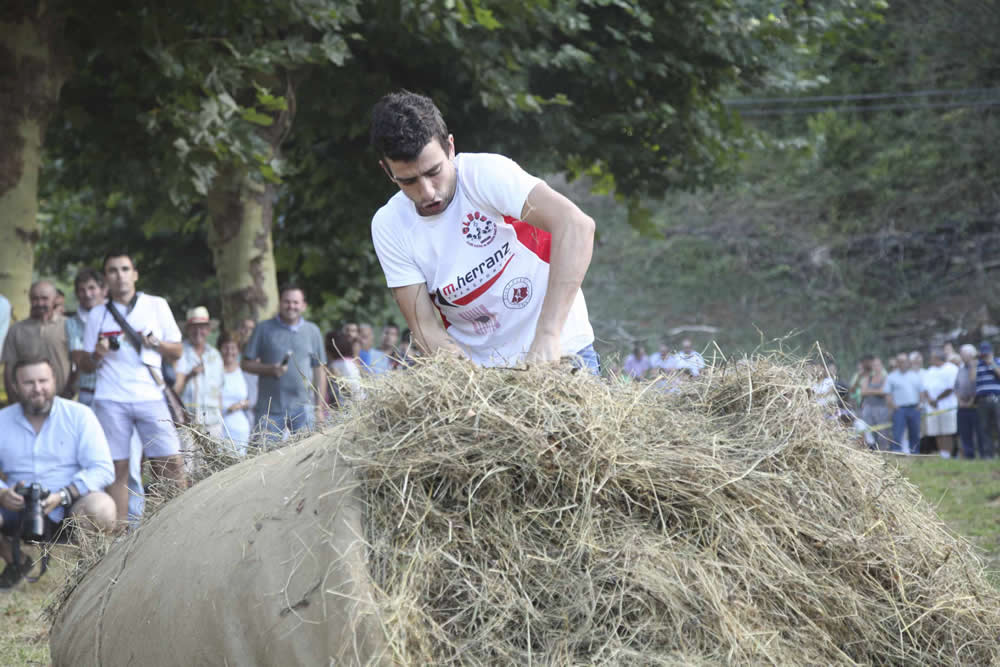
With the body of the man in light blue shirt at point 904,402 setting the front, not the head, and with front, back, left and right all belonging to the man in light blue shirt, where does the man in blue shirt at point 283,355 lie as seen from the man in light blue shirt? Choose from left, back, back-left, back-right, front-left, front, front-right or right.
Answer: front-right

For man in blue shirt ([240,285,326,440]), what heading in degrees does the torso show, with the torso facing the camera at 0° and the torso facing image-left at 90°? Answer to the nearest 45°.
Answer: approximately 0°

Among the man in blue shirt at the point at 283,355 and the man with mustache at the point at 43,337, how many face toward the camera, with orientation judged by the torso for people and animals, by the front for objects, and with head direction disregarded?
2

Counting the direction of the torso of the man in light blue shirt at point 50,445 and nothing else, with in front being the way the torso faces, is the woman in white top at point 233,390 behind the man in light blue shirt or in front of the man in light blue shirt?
behind

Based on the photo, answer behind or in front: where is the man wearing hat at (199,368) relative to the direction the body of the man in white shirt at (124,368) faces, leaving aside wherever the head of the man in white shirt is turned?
behind

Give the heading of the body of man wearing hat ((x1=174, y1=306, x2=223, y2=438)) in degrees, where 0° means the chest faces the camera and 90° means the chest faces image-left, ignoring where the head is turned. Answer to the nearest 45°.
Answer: approximately 0°

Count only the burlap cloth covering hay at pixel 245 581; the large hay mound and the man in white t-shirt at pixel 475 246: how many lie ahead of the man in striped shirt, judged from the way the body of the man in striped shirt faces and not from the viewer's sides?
3
